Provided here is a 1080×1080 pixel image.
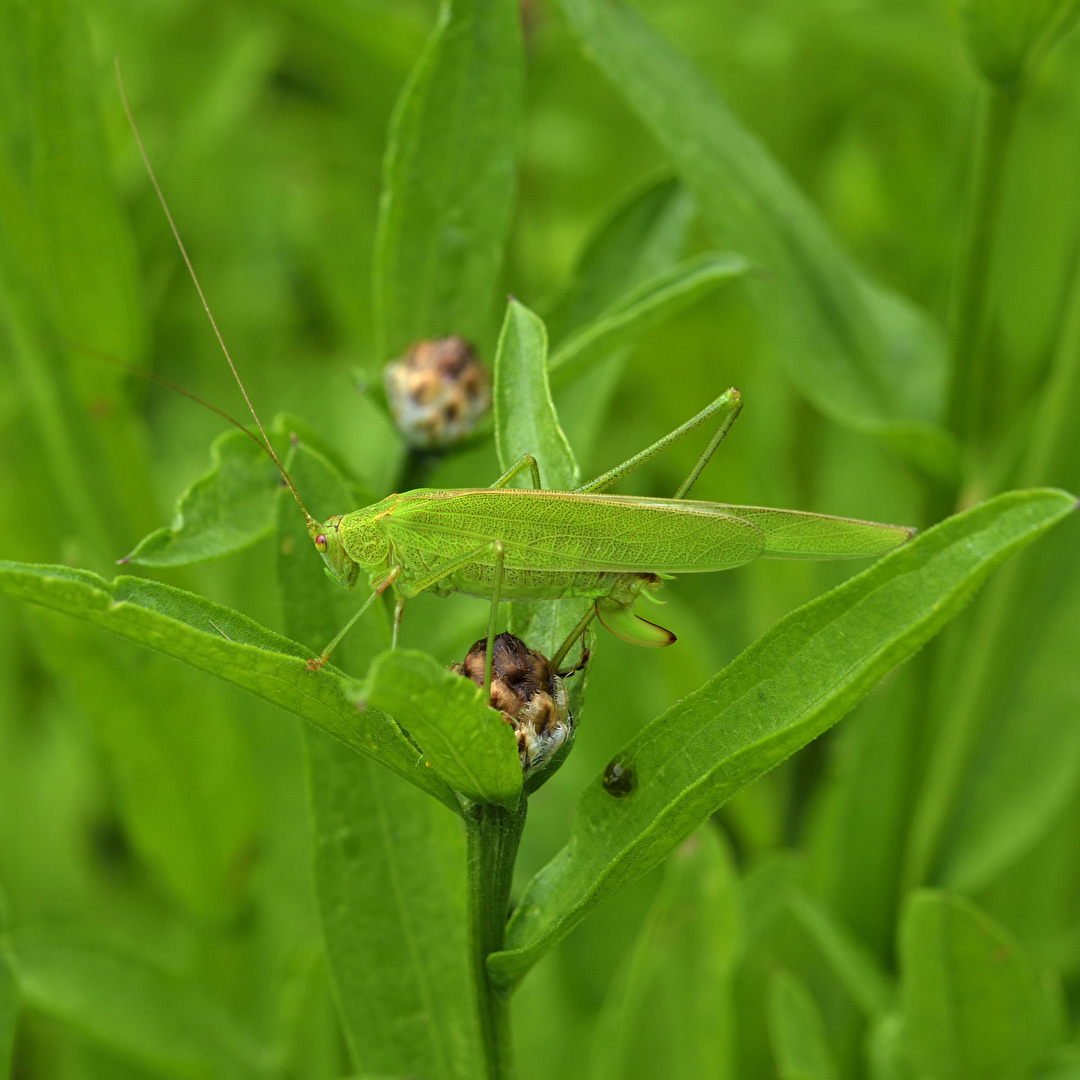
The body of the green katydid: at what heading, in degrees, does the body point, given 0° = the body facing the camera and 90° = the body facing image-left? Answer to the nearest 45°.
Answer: approximately 90°
